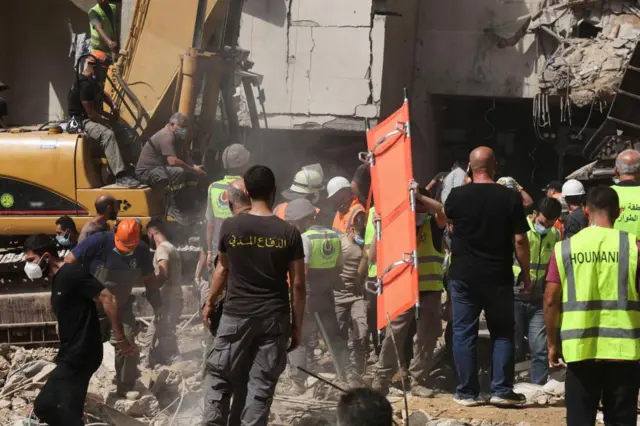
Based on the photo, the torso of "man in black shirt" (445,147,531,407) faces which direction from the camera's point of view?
away from the camera

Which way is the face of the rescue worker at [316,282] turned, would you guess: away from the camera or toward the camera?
away from the camera

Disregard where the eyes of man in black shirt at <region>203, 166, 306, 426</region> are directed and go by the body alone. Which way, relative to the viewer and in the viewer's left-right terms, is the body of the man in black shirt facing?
facing away from the viewer

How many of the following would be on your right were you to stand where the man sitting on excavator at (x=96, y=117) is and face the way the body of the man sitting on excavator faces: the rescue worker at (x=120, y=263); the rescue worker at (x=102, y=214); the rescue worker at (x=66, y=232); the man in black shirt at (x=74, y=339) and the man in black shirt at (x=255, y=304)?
5

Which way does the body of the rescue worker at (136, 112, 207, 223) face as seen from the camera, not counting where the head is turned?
to the viewer's right

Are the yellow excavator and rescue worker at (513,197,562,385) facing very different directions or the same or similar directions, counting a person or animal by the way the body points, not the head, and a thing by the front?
very different directions

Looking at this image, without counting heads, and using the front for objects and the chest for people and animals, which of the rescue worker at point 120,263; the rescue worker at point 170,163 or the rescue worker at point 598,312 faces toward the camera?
the rescue worker at point 120,263

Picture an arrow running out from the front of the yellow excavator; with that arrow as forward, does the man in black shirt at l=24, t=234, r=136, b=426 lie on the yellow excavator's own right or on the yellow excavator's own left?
on the yellow excavator's own right

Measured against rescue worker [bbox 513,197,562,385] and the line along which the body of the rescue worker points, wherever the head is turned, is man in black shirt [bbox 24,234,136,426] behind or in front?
in front

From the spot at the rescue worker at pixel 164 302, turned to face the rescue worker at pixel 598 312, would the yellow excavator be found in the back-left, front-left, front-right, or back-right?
back-left

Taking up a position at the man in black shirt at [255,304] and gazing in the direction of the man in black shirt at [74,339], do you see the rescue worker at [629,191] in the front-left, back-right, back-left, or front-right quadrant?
back-right
